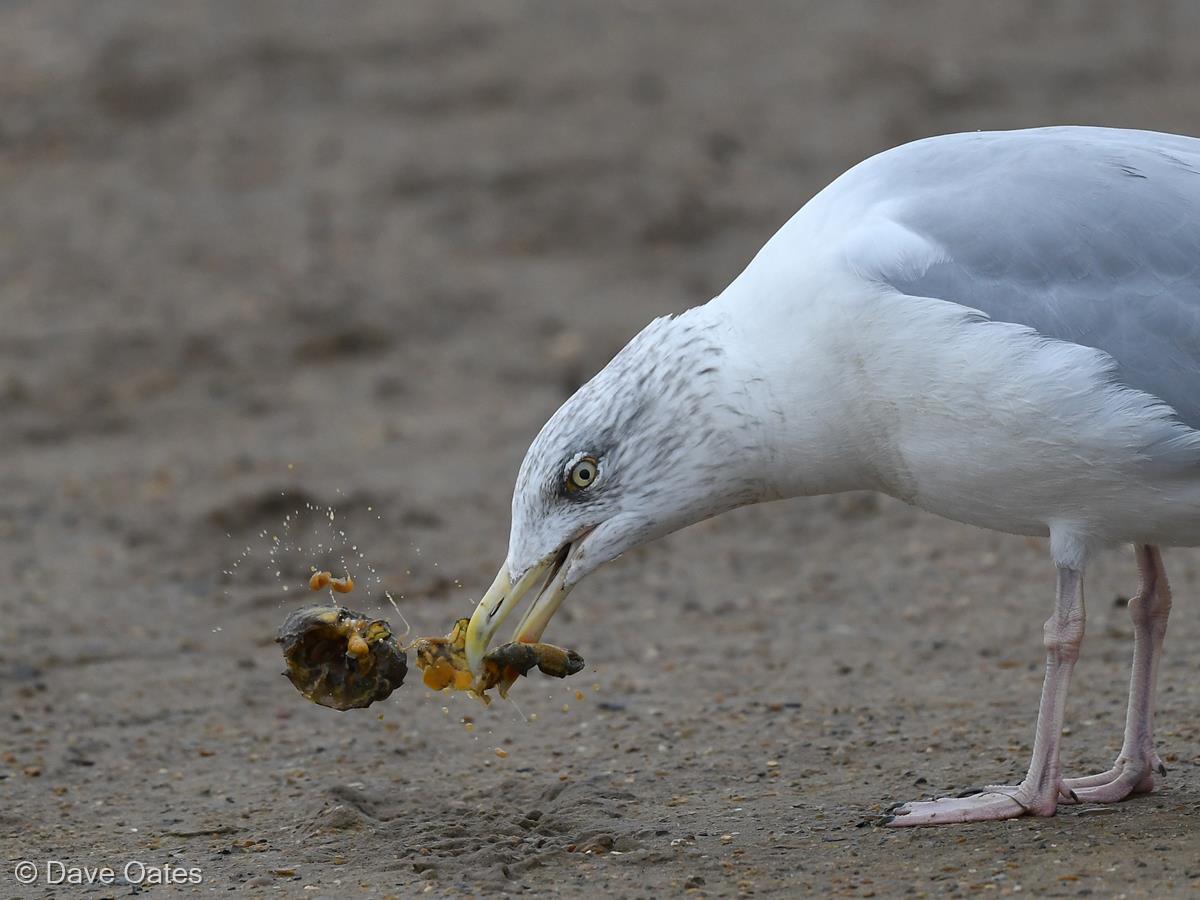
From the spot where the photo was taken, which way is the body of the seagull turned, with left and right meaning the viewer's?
facing to the left of the viewer

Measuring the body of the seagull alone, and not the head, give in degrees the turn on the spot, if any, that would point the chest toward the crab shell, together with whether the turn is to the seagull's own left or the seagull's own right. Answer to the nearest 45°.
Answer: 0° — it already faces it

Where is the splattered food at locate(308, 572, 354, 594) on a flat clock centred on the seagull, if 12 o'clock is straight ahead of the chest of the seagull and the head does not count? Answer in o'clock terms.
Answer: The splattered food is roughly at 12 o'clock from the seagull.
